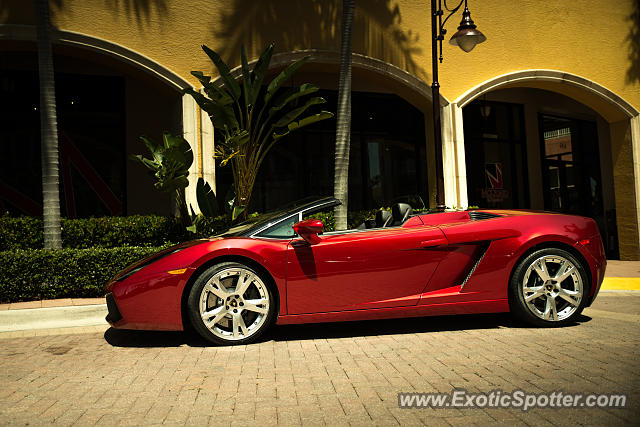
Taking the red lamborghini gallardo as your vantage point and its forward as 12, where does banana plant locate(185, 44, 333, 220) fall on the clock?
The banana plant is roughly at 2 o'clock from the red lamborghini gallardo.

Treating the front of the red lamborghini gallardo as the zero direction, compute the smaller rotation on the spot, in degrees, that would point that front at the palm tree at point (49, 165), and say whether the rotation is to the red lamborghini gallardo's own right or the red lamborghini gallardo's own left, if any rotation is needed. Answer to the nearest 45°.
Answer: approximately 45° to the red lamborghini gallardo's own right

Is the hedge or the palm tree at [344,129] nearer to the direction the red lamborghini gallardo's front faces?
the hedge

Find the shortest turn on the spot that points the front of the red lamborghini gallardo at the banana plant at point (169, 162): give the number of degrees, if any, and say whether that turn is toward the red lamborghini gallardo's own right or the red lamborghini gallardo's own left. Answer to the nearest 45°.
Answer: approximately 45° to the red lamborghini gallardo's own right

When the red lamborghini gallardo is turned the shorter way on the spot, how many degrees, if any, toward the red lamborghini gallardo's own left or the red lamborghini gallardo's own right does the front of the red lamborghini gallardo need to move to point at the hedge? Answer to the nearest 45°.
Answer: approximately 45° to the red lamborghini gallardo's own right

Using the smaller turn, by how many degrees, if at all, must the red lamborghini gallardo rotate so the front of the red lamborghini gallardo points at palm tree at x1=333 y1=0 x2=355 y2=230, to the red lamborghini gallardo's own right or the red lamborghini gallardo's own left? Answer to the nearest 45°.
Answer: approximately 90° to the red lamborghini gallardo's own right

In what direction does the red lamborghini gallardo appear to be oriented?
to the viewer's left
